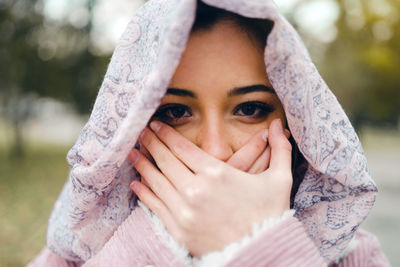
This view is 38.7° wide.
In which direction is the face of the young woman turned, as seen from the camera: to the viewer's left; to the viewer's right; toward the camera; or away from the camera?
toward the camera

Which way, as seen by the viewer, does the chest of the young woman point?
toward the camera
